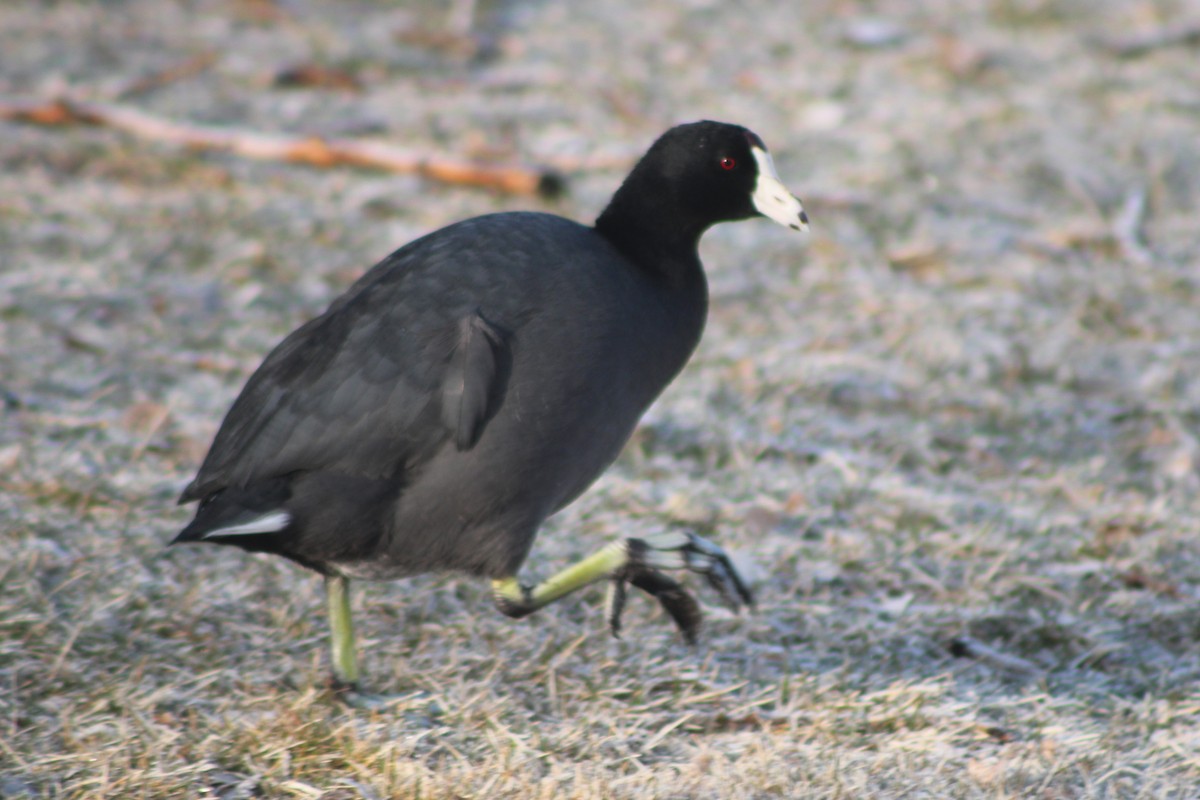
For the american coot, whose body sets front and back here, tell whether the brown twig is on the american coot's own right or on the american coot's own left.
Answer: on the american coot's own left

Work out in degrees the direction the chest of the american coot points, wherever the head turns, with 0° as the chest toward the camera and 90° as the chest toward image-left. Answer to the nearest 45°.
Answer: approximately 270°

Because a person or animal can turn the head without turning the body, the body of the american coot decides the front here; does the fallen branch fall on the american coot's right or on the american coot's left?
on the american coot's left
